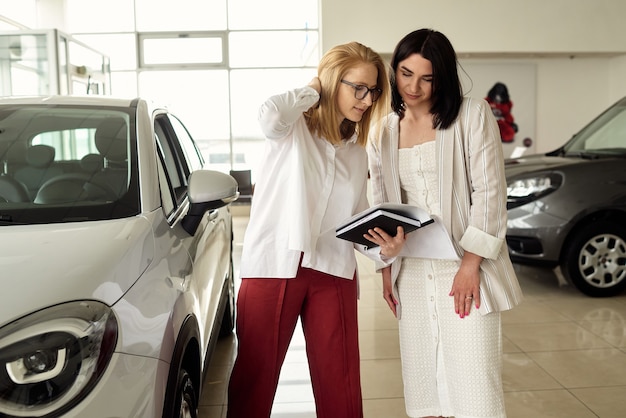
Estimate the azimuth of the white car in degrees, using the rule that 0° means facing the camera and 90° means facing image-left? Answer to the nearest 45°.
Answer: approximately 0°

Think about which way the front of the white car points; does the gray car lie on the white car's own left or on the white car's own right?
on the white car's own left

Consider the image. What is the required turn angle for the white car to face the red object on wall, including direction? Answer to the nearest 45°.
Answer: approximately 135° to its left
